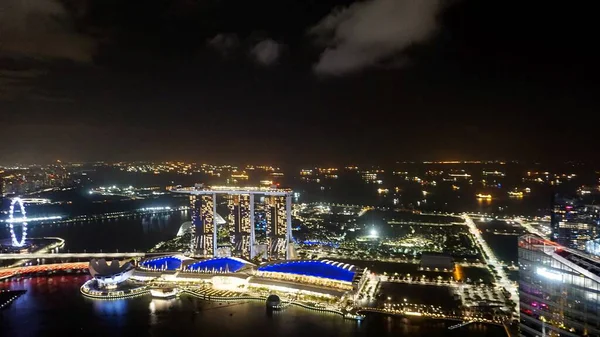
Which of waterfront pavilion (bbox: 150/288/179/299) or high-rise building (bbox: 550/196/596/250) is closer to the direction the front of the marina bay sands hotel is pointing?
the waterfront pavilion

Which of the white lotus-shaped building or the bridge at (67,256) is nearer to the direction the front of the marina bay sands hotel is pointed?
the white lotus-shaped building

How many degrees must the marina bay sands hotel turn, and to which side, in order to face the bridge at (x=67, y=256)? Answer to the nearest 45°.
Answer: approximately 90° to its right

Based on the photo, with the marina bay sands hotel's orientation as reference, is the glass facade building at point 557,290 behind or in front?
in front

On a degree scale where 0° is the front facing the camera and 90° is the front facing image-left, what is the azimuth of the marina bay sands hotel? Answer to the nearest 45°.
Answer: approximately 0°

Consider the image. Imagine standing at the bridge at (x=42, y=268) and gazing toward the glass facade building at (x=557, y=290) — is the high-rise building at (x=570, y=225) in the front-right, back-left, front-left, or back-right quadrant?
front-left

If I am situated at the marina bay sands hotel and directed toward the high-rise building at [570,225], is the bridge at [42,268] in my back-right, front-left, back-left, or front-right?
back-right

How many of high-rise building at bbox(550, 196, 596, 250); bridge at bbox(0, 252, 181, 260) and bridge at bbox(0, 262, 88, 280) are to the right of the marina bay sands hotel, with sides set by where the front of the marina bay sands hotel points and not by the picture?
2

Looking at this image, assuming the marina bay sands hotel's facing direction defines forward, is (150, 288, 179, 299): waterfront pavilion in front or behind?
in front

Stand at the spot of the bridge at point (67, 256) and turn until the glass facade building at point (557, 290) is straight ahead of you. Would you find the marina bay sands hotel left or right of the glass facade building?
left

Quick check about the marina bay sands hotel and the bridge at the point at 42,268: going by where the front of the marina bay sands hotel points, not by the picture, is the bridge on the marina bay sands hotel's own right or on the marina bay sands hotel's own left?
on the marina bay sands hotel's own right
